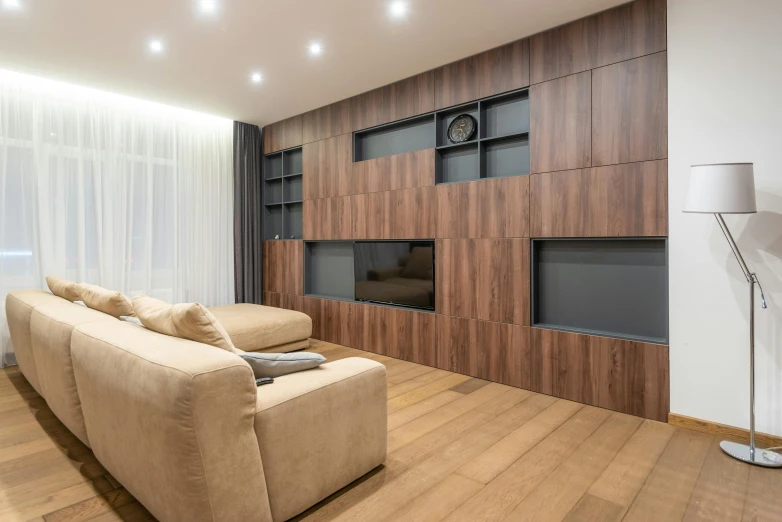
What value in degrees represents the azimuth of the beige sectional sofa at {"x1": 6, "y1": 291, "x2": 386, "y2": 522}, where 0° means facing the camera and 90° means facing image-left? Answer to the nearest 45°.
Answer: approximately 225°

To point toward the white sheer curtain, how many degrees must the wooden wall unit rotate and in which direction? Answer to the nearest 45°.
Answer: approximately 45° to its right

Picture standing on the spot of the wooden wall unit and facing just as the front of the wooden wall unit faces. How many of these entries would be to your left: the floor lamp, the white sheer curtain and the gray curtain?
1

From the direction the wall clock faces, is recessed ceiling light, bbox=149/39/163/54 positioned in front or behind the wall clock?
in front

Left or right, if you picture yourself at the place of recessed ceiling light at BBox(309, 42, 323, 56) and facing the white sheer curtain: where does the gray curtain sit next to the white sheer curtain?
right

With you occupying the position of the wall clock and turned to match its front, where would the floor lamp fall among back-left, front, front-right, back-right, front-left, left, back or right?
left

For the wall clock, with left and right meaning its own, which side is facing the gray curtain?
right

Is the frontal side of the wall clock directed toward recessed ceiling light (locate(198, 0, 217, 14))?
yes

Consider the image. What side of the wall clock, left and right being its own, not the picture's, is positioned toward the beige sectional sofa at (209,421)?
front

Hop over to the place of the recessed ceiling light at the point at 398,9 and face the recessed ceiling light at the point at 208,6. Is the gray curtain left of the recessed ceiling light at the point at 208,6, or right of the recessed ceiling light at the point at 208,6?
right
